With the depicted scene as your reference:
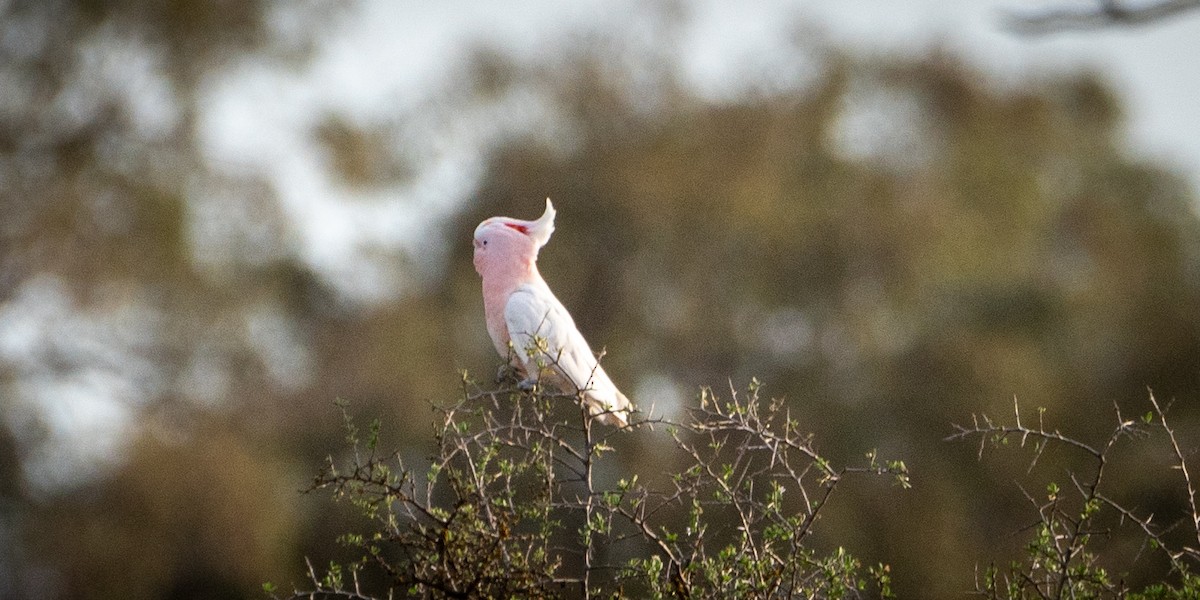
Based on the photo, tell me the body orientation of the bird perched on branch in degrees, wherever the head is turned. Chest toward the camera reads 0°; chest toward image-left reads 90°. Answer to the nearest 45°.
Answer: approximately 90°
